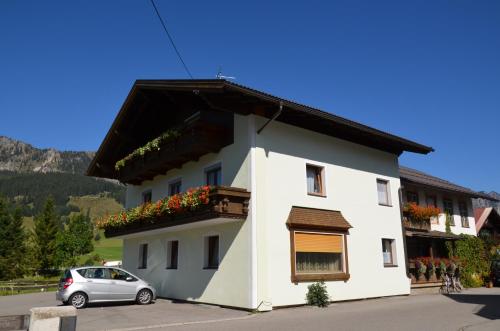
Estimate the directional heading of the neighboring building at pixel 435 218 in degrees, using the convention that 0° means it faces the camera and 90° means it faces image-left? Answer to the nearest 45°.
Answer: approximately 315°

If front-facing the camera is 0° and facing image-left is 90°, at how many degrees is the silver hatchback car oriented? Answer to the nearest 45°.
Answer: approximately 270°

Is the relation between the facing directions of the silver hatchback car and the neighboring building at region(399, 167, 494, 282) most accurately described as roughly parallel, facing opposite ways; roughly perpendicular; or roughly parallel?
roughly perpendicular

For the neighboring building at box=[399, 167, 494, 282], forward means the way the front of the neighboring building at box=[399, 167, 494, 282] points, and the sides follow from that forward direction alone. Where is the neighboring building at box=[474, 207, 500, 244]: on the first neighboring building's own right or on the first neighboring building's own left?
on the first neighboring building's own left

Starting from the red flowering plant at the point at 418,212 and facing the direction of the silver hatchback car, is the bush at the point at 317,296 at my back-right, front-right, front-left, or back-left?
front-left

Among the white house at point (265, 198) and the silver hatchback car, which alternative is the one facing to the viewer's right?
the silver hatchback car

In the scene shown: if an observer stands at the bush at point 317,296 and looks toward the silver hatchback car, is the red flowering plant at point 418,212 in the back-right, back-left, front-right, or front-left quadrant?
back-right

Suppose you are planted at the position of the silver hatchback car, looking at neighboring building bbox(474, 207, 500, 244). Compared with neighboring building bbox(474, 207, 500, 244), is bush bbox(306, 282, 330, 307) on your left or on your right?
right

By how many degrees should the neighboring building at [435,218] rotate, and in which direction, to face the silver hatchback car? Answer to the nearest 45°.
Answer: approximately 90° to its right

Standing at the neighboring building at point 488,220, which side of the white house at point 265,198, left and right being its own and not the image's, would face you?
back
